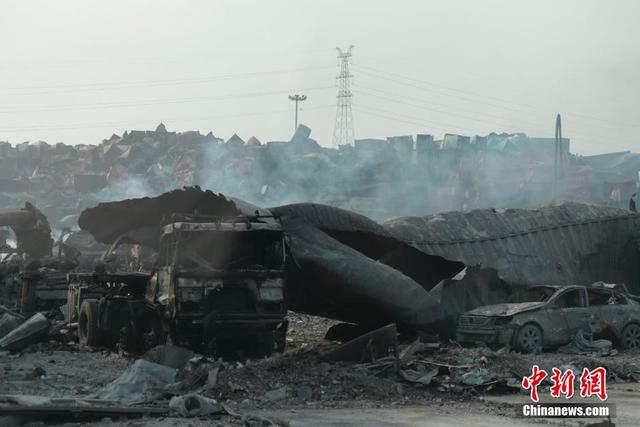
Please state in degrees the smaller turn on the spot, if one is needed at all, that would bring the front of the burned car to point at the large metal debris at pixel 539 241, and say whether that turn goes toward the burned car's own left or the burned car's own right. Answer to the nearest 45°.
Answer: approximately 135° to the burned car's own right

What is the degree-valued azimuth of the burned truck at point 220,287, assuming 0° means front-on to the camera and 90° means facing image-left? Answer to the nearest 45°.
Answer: approximately 315°

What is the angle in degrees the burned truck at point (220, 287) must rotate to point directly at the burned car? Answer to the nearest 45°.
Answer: approximately 45° to its left

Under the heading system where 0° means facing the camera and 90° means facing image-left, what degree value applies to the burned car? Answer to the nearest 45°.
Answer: approximately 45°

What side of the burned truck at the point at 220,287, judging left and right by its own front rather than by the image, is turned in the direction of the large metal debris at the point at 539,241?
left

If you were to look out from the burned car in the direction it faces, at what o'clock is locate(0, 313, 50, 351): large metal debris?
The large metal debris is roughly at 1 o'clock from the burned car.

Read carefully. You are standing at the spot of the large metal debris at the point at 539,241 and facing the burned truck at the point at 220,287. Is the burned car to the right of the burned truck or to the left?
left
